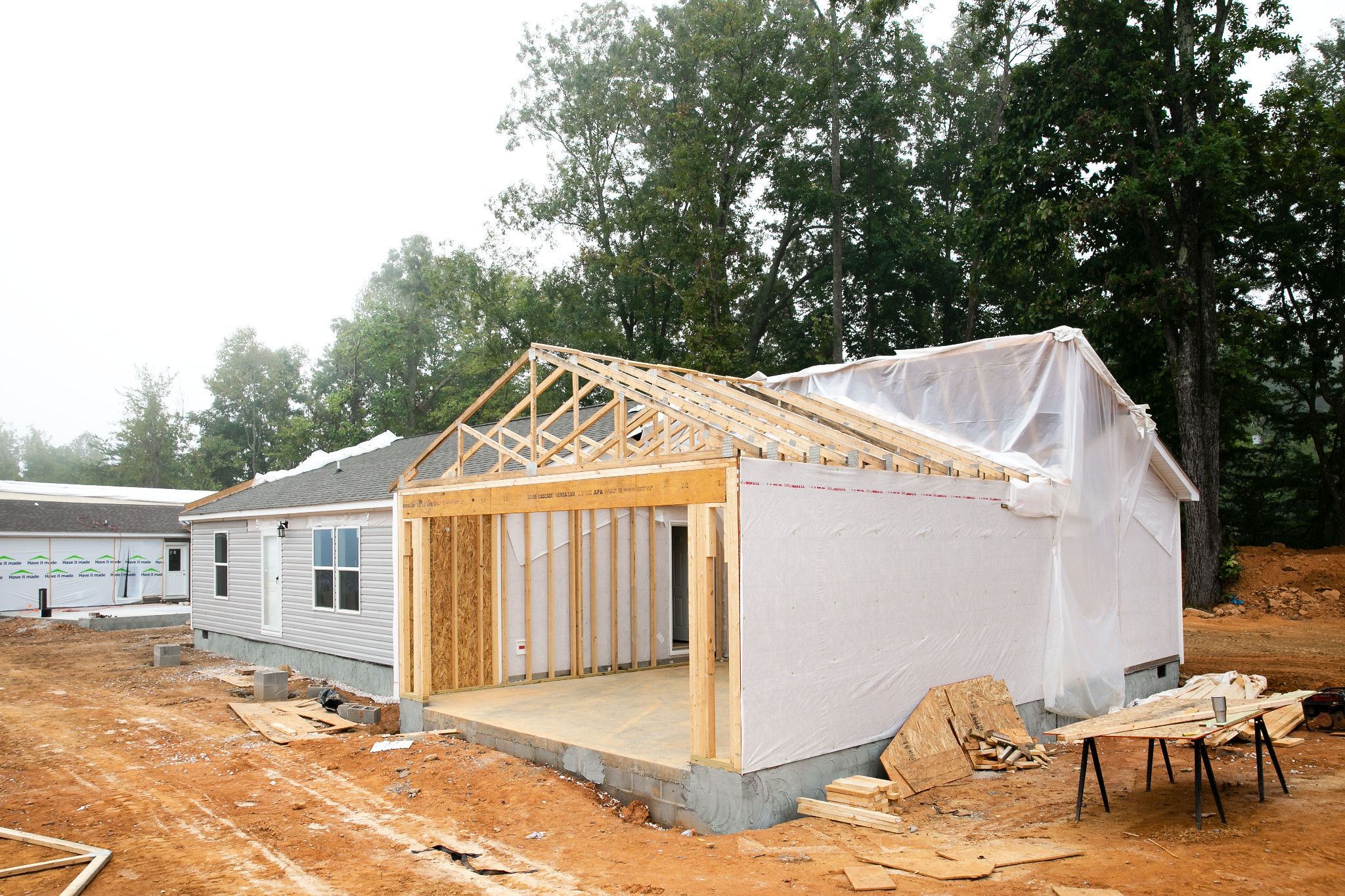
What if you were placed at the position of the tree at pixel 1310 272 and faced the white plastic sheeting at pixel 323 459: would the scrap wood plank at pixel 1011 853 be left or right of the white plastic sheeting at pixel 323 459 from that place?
left

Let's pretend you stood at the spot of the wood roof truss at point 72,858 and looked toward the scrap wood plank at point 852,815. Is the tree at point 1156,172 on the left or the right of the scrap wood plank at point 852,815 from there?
left

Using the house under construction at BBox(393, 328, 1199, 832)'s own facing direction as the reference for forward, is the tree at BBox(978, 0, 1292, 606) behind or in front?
behind

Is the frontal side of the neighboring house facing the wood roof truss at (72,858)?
yes

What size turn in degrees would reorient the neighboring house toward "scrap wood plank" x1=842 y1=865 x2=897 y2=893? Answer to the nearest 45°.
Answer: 0° — it already faces it

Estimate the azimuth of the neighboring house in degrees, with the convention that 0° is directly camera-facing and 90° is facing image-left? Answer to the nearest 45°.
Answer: approximately 0°

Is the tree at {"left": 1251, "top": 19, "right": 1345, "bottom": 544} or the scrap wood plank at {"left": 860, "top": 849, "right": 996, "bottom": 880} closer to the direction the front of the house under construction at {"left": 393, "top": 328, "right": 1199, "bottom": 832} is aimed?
the scrap wood plank

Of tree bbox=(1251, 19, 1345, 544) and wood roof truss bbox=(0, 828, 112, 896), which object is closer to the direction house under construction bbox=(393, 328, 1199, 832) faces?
the wood roof truss

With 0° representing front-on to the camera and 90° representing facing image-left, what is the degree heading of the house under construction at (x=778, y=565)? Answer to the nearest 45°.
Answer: approximately 45°

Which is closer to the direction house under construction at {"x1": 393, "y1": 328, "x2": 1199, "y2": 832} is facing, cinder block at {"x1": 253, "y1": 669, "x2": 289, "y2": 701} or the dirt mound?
the cinder block
